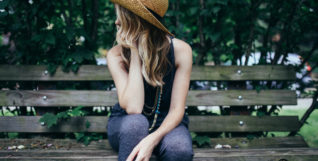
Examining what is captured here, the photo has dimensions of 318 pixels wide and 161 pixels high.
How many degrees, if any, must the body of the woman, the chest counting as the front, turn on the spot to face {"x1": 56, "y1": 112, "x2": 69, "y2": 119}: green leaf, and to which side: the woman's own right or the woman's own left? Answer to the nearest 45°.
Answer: approximately 135° to the woman's own right

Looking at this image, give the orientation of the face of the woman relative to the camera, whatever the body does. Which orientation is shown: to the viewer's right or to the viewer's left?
to the viewer's left

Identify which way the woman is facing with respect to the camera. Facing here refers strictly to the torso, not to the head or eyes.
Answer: toward the camera

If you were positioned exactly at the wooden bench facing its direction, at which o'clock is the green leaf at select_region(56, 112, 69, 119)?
The green leaf is roughly at 3 o'clock from the wooden bench.

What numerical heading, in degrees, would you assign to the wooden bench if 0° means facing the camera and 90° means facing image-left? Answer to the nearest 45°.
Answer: approximately 0°
